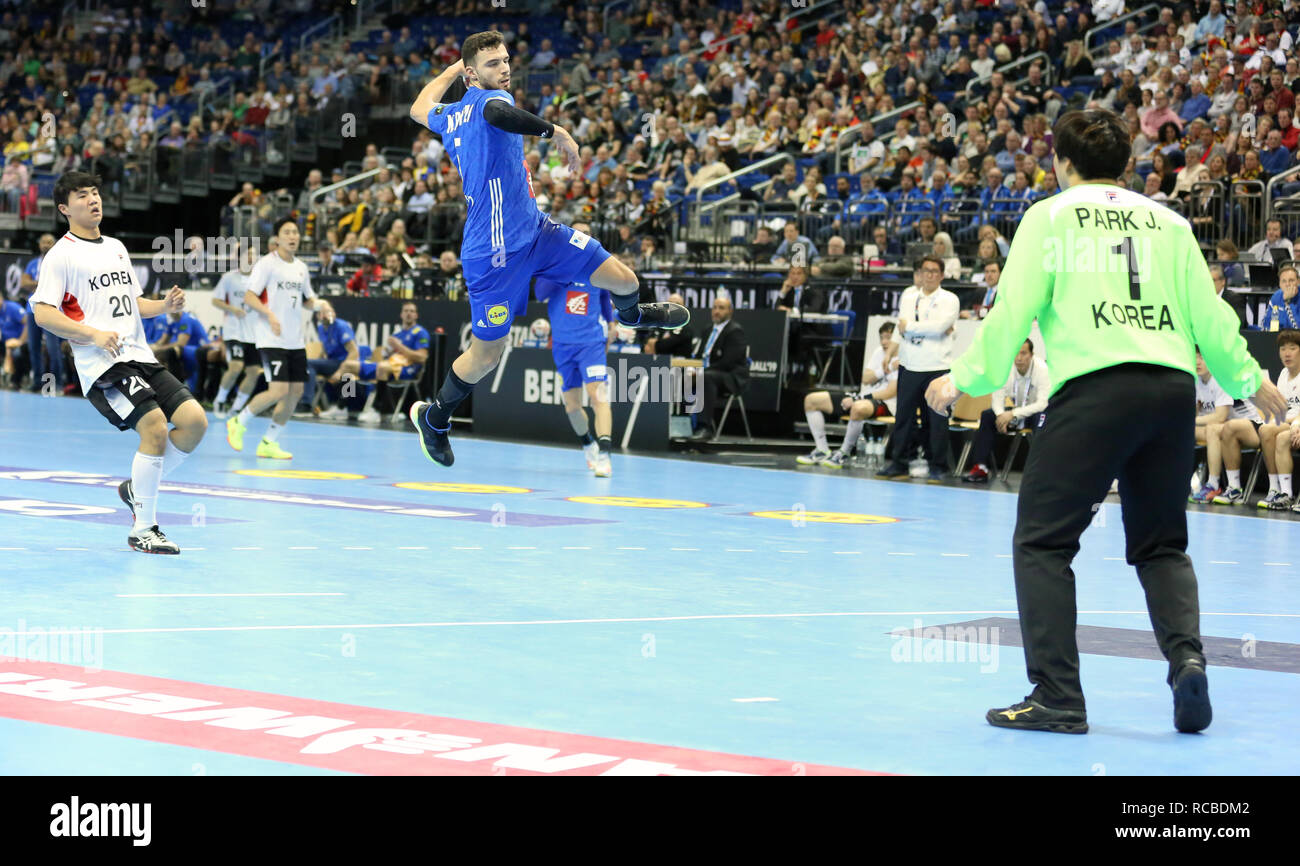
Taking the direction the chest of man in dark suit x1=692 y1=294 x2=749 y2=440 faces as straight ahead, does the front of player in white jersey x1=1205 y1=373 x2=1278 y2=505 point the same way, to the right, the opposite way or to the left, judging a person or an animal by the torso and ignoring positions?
the same way

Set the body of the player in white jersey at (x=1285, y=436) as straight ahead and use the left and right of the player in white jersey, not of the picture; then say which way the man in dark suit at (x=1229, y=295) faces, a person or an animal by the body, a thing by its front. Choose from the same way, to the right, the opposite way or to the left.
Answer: the same way

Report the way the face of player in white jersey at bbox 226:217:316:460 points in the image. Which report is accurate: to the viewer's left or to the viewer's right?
to the viewer's right

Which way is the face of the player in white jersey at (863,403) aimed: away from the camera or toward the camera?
toward the camera

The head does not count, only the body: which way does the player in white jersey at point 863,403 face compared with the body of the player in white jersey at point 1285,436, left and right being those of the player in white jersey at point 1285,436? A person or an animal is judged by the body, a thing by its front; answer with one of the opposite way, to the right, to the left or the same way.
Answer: the same way

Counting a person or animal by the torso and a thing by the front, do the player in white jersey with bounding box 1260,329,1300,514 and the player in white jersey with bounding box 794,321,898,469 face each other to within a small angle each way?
no

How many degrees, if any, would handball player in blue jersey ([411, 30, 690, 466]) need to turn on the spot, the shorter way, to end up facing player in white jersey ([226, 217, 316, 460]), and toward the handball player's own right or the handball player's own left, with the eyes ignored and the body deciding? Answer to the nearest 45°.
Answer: approximately 135° to the handball player's own left

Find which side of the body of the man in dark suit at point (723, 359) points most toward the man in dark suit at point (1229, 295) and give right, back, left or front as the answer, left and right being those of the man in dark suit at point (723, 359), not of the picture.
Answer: left

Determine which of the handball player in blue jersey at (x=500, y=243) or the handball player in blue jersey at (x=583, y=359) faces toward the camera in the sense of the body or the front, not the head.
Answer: the handball player in blue jersey at (x=583, y=359)

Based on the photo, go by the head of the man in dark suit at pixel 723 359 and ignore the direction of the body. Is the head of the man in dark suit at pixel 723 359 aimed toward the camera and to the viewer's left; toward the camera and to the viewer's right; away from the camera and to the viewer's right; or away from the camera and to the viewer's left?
toward the camera and to the viewer's left

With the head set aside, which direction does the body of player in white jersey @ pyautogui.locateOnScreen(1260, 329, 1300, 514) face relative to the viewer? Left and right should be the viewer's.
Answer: facing the viewer and to the left of the viewer

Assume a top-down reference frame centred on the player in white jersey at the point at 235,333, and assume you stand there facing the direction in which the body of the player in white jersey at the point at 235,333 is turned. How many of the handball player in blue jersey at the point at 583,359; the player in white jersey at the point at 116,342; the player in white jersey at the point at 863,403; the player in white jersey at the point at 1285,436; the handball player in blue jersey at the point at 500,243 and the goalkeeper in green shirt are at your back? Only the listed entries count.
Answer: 0

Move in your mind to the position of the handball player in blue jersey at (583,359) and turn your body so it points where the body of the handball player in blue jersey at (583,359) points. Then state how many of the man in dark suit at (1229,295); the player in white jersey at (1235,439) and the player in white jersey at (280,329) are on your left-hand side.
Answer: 2

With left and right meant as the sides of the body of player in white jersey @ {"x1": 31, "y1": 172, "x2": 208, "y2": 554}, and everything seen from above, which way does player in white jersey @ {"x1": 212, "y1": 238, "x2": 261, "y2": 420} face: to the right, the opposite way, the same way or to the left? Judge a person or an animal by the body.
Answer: the same way

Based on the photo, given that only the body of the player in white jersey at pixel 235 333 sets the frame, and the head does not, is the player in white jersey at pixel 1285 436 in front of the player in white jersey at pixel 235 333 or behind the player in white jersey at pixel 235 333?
in front

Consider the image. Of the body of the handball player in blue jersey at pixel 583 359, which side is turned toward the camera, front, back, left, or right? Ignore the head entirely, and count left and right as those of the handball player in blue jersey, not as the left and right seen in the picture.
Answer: front

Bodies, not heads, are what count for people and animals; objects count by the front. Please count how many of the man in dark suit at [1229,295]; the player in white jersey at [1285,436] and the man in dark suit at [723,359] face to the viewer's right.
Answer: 0

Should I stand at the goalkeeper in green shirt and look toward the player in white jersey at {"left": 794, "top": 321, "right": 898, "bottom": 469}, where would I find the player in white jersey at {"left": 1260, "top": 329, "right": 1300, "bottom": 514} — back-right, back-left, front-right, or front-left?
front-right

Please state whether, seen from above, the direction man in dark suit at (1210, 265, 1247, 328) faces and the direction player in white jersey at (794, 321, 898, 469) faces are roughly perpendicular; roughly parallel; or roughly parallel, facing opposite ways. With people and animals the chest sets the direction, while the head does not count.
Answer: roughly parallel

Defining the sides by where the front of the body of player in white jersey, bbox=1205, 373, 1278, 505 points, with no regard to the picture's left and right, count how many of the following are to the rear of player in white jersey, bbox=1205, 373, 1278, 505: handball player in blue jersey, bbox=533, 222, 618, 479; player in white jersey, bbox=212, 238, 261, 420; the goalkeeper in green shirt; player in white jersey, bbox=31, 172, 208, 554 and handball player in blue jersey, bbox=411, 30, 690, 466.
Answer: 0
